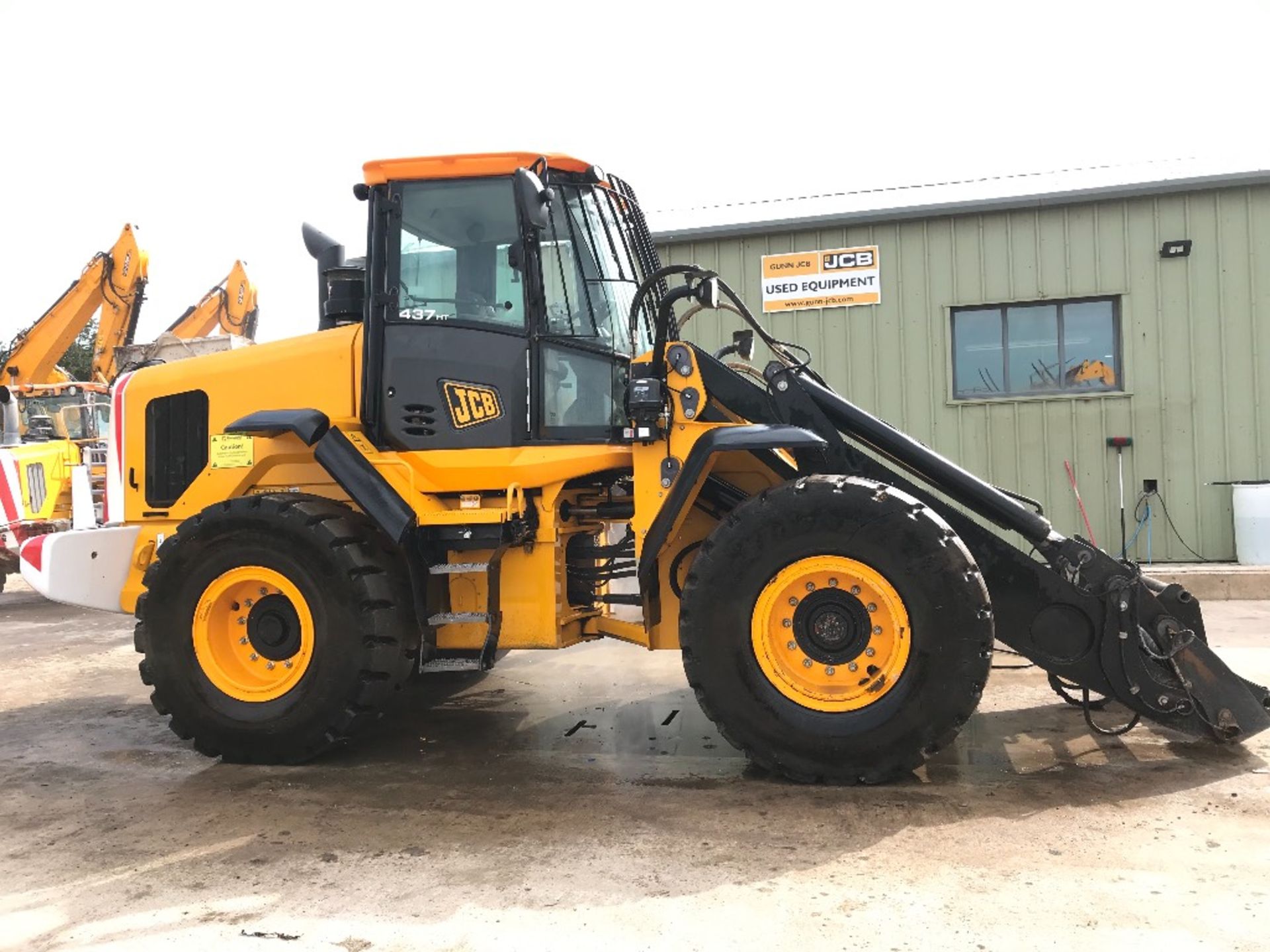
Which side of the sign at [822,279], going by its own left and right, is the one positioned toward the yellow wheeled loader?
front

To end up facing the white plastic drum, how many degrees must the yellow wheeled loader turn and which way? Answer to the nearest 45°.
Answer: approximately 45° to its left

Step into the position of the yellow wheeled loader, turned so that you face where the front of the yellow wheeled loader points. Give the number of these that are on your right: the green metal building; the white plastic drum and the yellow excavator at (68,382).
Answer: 0

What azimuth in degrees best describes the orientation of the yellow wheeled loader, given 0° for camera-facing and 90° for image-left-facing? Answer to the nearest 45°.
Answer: approximately 270°

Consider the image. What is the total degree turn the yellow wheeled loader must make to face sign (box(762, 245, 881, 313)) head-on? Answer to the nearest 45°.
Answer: approximately 90° to its left

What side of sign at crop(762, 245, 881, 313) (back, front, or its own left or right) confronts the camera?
front

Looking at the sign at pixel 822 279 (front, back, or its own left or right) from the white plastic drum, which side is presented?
left

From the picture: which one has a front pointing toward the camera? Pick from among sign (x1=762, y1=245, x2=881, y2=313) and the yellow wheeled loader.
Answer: the sign

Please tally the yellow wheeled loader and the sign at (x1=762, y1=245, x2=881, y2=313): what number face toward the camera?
1

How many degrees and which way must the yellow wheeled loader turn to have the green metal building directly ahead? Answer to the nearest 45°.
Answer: approximately 45° to its left

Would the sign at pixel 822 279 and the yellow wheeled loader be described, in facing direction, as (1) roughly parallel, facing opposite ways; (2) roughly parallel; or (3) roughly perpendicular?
roughly perpendicular
